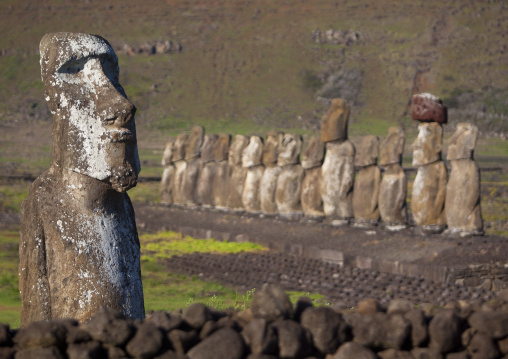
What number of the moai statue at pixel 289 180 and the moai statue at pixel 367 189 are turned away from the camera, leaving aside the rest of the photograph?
0

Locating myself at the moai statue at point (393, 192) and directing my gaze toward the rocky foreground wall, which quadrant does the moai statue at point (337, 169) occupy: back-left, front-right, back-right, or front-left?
back-right

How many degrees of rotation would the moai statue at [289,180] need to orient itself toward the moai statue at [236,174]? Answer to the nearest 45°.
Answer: approximately 90° to its right

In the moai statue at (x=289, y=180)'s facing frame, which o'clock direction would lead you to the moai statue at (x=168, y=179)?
the moai statue at (x=168, y=179) is roughly at 3 o'clock from the moai statue at (x=289, y=180).

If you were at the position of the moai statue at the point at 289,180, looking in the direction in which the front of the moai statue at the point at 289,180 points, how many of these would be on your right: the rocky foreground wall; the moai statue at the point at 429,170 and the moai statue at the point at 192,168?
1

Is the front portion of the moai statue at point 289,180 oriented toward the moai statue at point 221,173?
no

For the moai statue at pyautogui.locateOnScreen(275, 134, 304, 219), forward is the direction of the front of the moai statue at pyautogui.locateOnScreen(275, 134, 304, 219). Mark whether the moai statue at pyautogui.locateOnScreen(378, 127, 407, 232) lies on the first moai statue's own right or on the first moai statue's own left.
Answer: on the first moai statue's own left

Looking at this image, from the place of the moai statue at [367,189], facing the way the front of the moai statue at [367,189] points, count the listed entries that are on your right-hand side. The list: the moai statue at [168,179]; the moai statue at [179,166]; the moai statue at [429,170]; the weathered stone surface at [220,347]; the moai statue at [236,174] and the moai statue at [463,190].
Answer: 3

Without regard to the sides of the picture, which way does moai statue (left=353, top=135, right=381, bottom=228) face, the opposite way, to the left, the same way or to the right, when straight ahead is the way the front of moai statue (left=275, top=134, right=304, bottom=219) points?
the same way

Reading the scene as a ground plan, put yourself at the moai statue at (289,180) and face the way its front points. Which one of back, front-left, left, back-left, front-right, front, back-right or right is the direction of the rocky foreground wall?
front-left

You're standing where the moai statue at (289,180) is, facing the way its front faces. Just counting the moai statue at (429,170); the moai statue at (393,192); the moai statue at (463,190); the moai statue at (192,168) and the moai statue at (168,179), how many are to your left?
3

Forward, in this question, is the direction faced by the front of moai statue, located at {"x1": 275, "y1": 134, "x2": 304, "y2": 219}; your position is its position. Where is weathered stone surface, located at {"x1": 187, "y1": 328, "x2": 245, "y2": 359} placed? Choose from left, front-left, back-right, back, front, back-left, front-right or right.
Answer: front-left

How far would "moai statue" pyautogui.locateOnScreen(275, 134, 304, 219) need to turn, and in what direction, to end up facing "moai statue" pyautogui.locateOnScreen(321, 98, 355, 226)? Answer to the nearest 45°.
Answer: approximately 90° to its left

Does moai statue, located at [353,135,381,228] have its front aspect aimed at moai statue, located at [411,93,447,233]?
no

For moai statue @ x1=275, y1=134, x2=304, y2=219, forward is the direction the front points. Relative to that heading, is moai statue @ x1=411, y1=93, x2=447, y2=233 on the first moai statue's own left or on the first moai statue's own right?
on the first moai statue's own left

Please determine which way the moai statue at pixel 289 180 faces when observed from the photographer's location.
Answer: facing the viewer and to the left of the viewer

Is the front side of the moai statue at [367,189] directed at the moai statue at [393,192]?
no

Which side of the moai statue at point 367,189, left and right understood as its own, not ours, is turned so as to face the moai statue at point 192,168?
right
